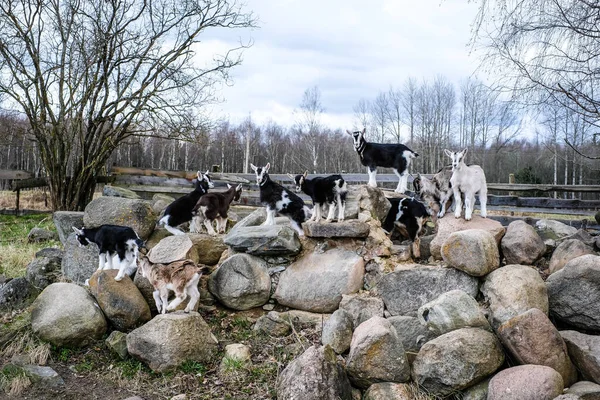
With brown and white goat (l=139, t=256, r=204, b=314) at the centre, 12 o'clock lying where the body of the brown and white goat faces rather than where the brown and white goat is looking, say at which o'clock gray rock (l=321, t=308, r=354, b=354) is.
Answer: The gray rock is roughly at 7 o'clock from the brown and white goat.

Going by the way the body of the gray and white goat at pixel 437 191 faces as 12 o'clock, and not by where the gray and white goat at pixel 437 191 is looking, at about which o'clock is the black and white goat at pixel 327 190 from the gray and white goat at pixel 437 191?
the black and white goat at pixel 327 190 is roughly at 1 o'clock from the gray and white goat at pixel 437 191.

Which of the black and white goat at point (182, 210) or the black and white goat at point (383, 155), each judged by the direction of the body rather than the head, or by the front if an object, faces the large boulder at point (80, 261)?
the black and white goat at point (383, 155)

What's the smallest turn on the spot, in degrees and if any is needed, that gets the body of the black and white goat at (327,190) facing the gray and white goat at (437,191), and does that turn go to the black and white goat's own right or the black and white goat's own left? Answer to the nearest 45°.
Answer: approximately 180°

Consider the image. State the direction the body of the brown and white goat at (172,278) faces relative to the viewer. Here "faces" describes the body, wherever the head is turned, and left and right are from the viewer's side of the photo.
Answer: facing to the left of the viewer

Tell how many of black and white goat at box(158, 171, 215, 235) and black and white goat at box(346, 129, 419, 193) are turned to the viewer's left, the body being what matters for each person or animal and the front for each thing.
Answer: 1

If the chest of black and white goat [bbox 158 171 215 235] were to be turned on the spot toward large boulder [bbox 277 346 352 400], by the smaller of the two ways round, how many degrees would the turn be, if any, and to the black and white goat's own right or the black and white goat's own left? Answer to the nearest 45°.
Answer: approximately 90° to the black and white goat's own right

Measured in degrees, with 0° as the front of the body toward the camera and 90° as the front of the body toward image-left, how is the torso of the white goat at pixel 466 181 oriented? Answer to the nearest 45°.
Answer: approximately 45°

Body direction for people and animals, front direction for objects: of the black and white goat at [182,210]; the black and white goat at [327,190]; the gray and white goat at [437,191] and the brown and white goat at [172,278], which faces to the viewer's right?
the black and white goat at [182,210]

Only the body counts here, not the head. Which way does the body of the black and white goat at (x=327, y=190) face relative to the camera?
to the viewer's left

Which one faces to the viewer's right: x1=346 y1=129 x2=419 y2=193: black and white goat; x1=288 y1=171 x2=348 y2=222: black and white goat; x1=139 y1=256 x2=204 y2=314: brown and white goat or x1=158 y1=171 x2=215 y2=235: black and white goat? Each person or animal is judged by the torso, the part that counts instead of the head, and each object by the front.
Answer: x1=158 y1=171 x2=215 y2=235: black and white goat

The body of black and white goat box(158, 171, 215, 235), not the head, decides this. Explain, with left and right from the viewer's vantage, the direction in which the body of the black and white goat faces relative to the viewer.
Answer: facing to the right of the viewer

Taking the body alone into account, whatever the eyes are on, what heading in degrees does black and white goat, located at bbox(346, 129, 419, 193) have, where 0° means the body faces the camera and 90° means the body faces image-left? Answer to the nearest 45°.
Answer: approximately 90°

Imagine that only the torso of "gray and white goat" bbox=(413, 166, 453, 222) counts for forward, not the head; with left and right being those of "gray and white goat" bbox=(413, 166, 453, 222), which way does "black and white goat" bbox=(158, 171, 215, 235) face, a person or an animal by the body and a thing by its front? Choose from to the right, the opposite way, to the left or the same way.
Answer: the opposite way
